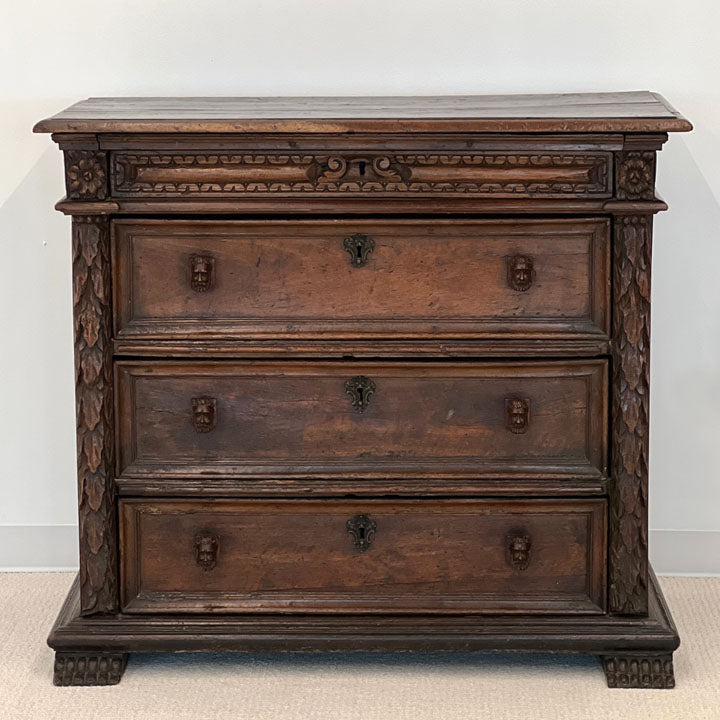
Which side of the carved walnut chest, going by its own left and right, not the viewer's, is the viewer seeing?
front
